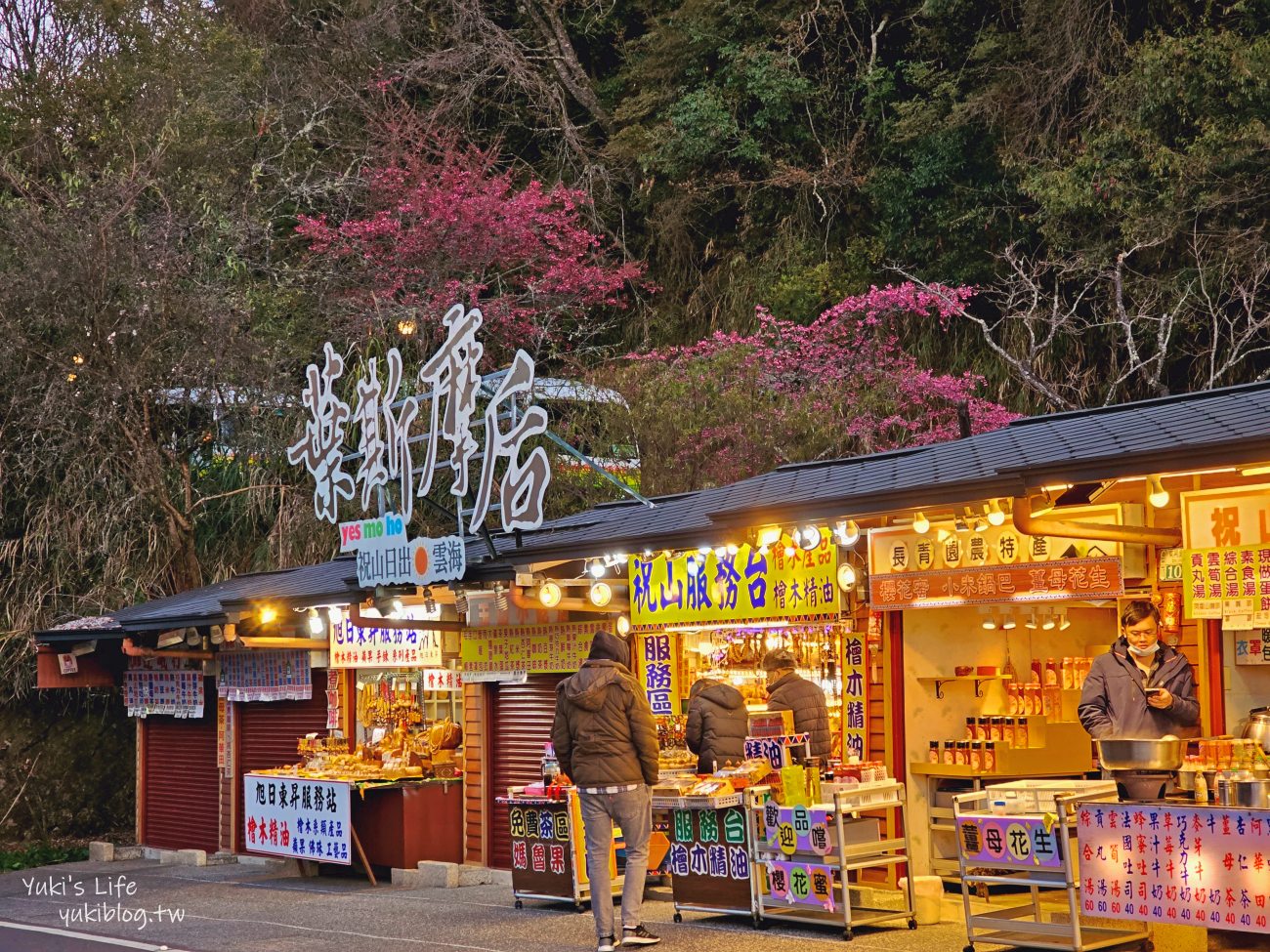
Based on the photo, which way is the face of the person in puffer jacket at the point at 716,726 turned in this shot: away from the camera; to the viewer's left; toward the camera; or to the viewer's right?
away from the camera

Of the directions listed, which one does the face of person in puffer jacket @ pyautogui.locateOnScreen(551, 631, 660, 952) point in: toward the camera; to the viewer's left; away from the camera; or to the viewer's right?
away from the camera

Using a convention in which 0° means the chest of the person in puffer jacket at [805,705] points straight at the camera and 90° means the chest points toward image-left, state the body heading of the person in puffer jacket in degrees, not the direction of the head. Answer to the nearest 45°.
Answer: approximately 135°

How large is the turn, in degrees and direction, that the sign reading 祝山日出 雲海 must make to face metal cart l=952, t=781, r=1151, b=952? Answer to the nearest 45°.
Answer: approximately 90° to its left

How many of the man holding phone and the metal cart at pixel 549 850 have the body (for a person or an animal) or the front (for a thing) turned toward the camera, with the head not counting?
2

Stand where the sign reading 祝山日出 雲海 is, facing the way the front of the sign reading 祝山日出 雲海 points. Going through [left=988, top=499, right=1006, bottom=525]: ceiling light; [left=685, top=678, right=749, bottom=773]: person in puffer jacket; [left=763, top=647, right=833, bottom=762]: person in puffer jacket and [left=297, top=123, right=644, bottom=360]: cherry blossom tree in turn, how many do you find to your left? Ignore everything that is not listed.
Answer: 3

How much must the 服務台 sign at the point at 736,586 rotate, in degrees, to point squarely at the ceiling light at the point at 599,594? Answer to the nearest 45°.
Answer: approximately 90° to its right

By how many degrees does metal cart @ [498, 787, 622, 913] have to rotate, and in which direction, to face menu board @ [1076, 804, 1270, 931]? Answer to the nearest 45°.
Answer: approximately 45° to its left

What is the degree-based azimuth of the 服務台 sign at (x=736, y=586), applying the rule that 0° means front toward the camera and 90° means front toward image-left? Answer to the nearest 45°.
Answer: approximately 45°
